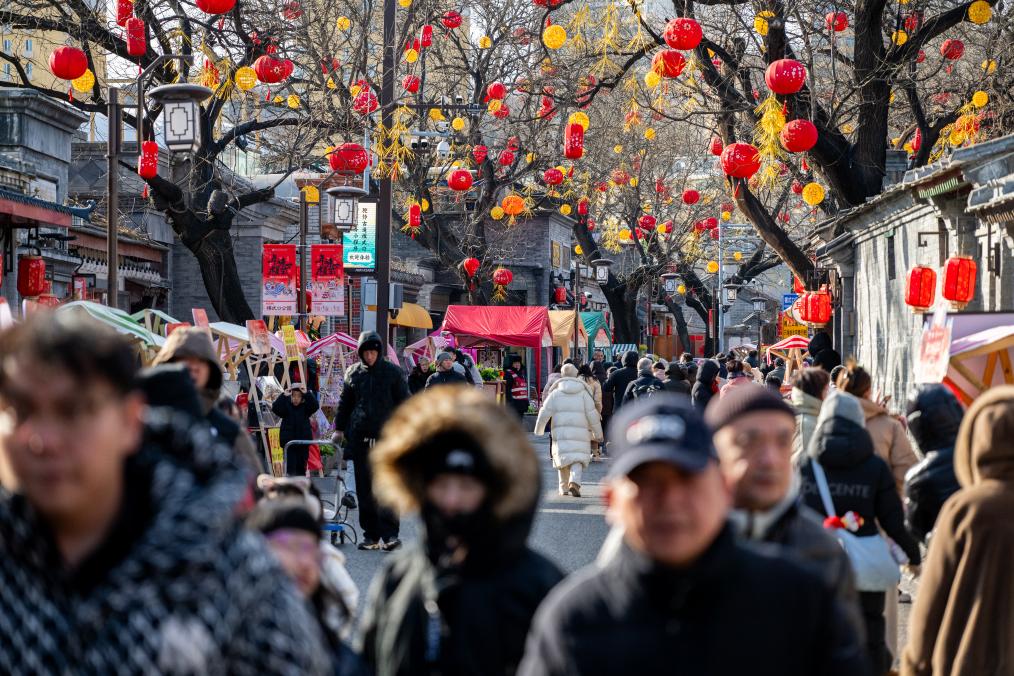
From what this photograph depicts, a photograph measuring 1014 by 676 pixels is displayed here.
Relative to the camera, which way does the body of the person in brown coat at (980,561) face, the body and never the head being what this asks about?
away from the camera

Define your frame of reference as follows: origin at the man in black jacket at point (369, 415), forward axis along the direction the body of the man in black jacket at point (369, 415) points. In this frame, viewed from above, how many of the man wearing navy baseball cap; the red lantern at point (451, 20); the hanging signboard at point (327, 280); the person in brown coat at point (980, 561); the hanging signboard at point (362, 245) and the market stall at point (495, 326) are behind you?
4

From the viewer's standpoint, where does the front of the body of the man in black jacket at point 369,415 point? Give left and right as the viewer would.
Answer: facing the viewer

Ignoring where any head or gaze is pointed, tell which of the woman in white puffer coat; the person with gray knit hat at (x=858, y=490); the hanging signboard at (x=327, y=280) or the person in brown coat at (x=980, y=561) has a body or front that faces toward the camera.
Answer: the hanging signboard

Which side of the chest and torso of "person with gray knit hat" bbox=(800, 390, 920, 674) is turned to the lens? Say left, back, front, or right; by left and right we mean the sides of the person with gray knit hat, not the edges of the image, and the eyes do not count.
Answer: back

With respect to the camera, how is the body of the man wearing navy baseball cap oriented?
toward the camera

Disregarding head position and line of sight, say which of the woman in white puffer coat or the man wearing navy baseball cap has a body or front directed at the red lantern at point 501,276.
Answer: the woman in white puffer coat

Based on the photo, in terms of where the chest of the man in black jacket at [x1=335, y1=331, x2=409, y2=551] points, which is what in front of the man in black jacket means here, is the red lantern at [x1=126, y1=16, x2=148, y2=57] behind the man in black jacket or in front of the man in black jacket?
behind

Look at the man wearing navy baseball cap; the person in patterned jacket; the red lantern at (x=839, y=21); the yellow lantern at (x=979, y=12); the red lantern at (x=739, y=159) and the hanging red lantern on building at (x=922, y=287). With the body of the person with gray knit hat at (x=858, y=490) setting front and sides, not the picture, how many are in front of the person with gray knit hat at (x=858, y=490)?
4

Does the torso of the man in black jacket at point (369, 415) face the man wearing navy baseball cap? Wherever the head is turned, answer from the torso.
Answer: yes

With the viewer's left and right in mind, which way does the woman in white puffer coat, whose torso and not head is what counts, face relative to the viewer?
facing away from the viewer

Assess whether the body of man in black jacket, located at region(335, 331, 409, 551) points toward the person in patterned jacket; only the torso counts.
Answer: yes

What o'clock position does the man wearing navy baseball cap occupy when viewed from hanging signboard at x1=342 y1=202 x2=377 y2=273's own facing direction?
The man wearing navy baseball cap is roughly at 12 o'clock from the hanging signboard.

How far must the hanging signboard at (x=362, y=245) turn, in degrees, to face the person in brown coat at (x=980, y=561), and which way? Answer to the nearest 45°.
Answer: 0° — it already faces them

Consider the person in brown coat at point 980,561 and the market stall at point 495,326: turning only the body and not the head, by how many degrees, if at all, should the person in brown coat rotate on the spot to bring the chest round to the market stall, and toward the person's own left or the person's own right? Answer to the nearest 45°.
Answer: approximately 45° to the person's own left

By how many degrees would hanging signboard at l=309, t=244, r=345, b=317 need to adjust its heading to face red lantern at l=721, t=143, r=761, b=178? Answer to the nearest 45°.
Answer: approximately 45° to its left
